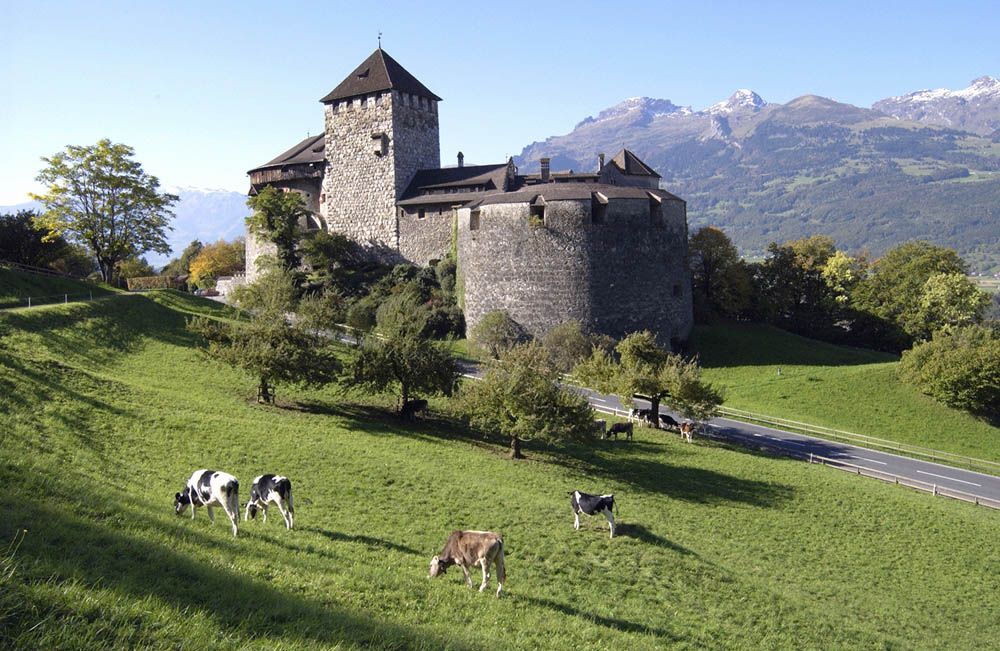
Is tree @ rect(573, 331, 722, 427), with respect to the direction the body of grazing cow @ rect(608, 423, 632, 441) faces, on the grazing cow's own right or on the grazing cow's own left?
on the grazing cow's own right

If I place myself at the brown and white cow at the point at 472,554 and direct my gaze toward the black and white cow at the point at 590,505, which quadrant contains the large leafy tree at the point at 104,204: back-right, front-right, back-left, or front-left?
front-left

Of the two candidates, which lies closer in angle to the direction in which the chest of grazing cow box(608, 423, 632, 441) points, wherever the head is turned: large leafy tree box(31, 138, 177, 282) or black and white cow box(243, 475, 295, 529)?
the large leafy tree

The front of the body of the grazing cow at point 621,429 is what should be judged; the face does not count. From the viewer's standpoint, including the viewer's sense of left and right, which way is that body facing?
facing to the left of the viewer

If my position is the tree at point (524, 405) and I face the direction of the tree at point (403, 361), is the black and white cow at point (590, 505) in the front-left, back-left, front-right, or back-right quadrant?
back-left

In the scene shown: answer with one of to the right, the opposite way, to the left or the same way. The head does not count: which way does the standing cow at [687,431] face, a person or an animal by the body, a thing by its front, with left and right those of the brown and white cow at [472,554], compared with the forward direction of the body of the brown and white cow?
to the left

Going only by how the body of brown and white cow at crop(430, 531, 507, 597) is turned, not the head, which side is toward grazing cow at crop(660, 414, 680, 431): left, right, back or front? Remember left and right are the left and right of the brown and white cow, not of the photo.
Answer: right

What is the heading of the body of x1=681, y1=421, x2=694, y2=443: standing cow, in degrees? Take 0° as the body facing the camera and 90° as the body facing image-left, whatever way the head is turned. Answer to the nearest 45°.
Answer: approximately 0°

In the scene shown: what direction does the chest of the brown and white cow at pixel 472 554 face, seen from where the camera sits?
to the viewer's left

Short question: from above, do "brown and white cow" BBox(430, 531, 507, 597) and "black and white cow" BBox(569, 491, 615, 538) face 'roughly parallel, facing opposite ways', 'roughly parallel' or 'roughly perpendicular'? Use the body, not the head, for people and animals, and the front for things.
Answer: roughly parallel

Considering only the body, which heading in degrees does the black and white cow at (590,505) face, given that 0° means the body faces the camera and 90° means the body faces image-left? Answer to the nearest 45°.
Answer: approximately 90°

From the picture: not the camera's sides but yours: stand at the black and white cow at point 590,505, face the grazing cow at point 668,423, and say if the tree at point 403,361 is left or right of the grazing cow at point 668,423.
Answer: left
